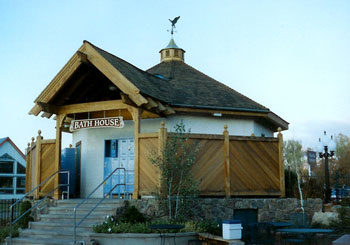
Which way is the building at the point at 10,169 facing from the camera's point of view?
toward the camera

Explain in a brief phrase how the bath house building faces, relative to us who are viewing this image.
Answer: facing the viewer and to the left of the viewer

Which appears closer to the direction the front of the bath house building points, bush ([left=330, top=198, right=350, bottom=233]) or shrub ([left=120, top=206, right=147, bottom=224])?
the shrub

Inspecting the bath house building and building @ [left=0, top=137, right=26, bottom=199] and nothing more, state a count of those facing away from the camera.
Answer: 0

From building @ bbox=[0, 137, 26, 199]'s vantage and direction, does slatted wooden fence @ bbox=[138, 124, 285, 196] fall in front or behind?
in front

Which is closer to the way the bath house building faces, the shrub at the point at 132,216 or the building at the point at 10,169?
the shrub

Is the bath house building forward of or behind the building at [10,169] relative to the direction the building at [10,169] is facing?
forward
